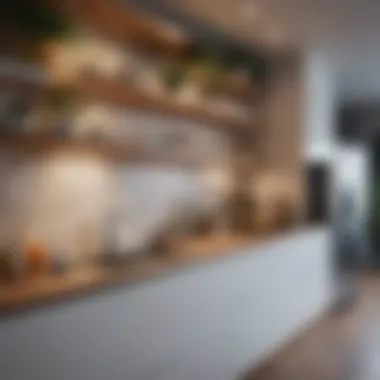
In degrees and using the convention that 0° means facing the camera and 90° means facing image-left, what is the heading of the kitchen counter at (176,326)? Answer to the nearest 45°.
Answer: approximately 315°
